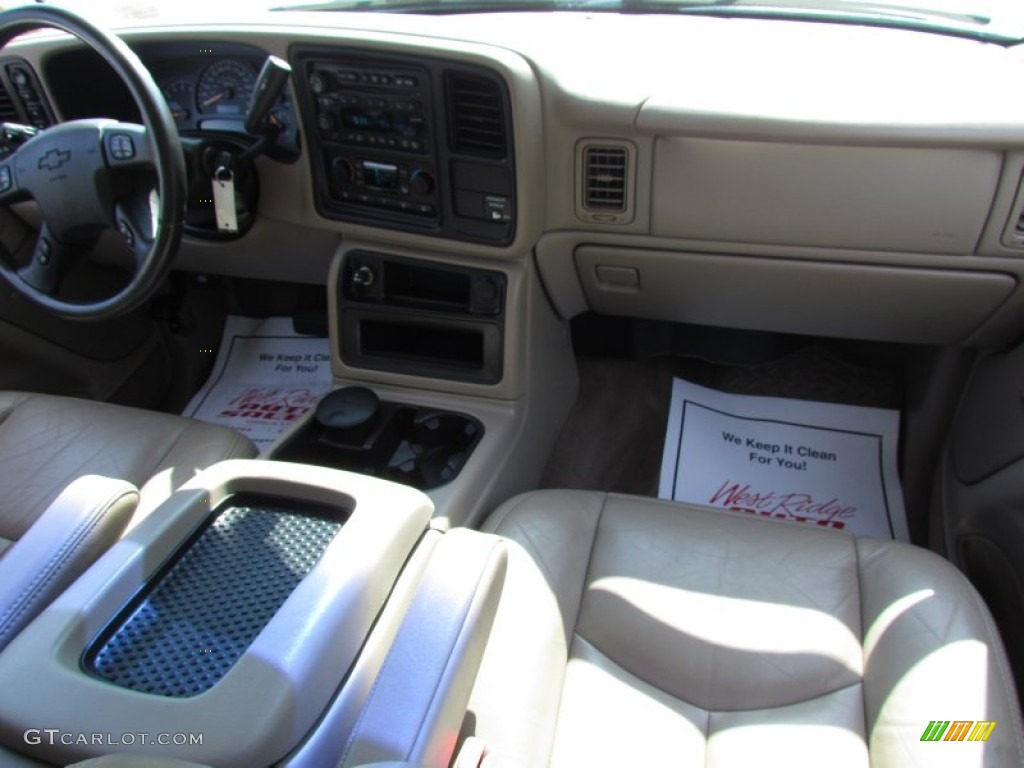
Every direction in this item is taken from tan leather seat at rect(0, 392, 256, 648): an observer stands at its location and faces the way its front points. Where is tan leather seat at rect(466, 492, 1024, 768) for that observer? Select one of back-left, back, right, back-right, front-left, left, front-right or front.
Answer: right

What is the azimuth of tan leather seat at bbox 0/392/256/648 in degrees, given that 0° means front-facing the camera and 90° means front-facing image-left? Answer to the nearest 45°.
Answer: approximately 225°

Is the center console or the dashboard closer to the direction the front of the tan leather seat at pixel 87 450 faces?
the dashboard

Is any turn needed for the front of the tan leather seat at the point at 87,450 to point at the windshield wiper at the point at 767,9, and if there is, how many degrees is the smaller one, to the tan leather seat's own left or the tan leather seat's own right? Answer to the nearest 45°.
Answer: approximately 45° to the tan leather seat's own right

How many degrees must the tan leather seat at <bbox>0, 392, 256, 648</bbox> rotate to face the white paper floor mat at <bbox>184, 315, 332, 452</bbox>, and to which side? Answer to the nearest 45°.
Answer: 0° — it already faces it

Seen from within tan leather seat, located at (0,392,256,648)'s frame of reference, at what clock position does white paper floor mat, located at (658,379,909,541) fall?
The white paper floor mat is roughly at 2 o'clock from the tan leather seat.

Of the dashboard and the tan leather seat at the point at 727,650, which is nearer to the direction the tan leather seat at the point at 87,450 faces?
the dashboard
